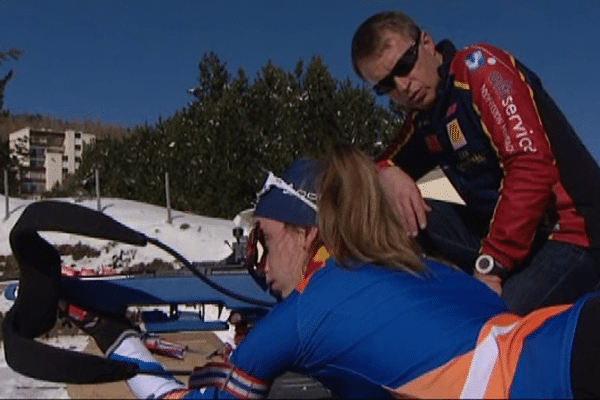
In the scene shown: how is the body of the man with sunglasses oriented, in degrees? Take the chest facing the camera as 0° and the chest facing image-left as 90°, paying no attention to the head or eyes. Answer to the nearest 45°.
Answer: approximately 45°

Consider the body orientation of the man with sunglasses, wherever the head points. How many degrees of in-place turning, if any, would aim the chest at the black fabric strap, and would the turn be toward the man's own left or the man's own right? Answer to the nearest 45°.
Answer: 0° — they already face it

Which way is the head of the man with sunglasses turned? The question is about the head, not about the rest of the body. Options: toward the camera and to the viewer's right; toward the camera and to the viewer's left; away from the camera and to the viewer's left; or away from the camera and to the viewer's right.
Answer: toward the camera and to the viewer's left
